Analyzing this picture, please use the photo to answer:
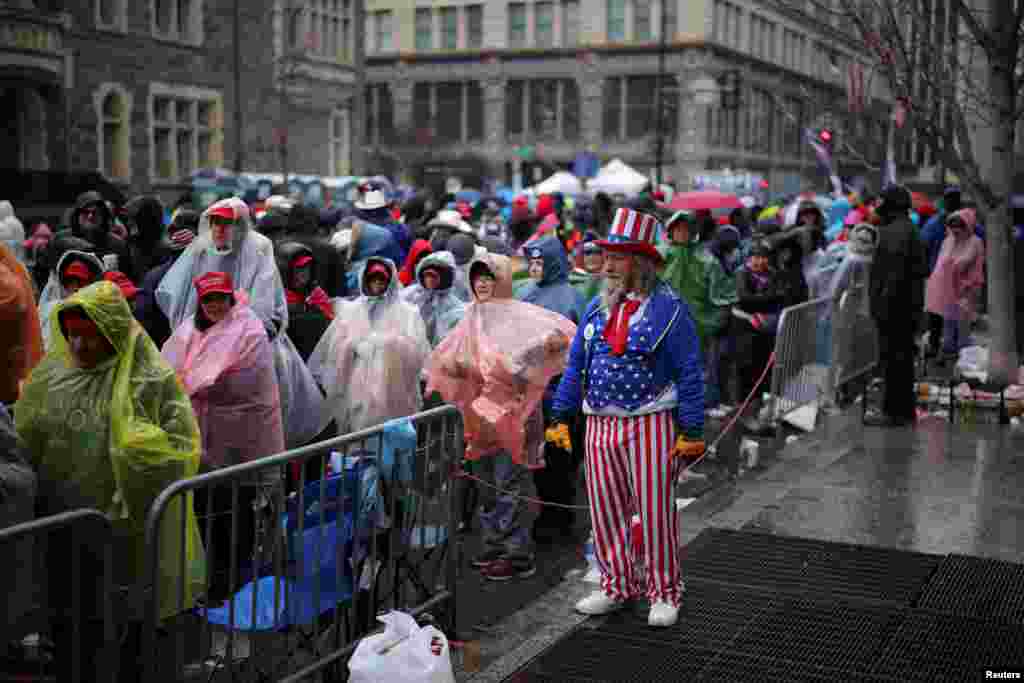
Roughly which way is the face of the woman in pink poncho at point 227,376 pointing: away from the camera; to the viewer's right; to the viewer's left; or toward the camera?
toward the camera

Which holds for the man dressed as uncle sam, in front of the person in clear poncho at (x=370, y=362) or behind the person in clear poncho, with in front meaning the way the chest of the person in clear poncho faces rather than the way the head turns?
in front

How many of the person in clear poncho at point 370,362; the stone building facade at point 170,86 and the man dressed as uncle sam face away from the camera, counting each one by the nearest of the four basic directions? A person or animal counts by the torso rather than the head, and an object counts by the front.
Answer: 0

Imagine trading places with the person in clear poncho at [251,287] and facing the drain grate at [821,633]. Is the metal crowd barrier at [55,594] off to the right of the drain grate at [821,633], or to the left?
right

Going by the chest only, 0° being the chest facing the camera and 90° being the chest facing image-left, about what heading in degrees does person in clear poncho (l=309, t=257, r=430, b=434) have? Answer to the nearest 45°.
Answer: approximately 0°

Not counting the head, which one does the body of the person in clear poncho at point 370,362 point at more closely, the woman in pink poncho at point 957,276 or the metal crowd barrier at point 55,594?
the metal crowd barrier

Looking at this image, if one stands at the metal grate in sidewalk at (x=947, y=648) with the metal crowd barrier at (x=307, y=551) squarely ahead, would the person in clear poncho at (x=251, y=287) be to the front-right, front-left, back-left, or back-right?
front-right

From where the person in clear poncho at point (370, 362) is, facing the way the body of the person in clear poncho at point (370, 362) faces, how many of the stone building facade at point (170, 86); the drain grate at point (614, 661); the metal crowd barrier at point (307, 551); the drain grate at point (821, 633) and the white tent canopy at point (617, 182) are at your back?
2

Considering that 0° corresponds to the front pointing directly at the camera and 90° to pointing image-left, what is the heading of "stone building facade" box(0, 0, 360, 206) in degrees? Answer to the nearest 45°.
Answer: approximately 315°

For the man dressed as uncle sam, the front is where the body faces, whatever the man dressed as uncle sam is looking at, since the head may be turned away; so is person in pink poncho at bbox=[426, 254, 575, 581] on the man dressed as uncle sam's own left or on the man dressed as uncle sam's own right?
on the man dressed as uncle sam's own right

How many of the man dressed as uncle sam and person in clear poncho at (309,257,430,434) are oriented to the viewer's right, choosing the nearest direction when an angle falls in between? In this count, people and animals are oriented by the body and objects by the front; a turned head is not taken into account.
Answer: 0

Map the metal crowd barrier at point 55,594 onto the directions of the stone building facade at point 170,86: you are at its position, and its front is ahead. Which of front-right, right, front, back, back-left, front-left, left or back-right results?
front-right
